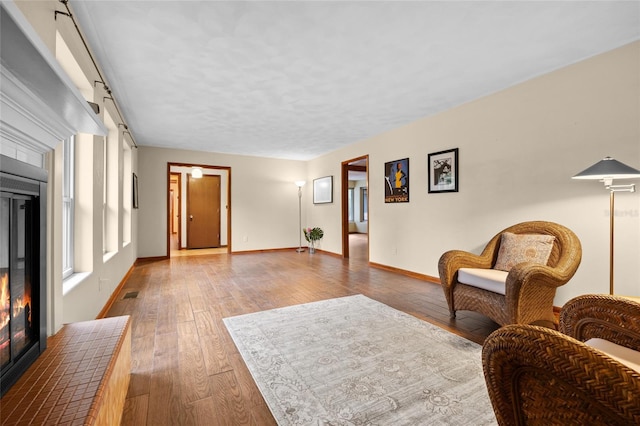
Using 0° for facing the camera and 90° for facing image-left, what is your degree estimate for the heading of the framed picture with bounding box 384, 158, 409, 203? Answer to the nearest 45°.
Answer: approximately 45°

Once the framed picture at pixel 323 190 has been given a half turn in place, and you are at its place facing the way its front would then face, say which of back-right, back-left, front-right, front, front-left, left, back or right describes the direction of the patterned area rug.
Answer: back-right

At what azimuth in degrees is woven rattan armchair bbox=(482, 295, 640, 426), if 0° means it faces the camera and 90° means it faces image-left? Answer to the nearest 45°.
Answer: approximately 135°

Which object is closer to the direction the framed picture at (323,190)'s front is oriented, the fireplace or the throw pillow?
the fireplace

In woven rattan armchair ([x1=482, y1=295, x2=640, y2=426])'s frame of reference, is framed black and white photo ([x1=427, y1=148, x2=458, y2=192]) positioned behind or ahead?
ahead

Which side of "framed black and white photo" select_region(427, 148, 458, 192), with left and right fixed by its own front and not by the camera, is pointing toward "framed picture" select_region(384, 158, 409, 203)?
right

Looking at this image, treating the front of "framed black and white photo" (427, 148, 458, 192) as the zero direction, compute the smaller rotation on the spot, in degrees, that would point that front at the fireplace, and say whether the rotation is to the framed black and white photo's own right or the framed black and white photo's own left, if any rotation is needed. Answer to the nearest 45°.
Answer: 0° — it already faces it

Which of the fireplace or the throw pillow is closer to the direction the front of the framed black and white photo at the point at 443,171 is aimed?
the fireplace

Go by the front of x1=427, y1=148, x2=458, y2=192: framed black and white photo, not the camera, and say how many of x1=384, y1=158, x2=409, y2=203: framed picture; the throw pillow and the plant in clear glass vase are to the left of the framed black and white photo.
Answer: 1
